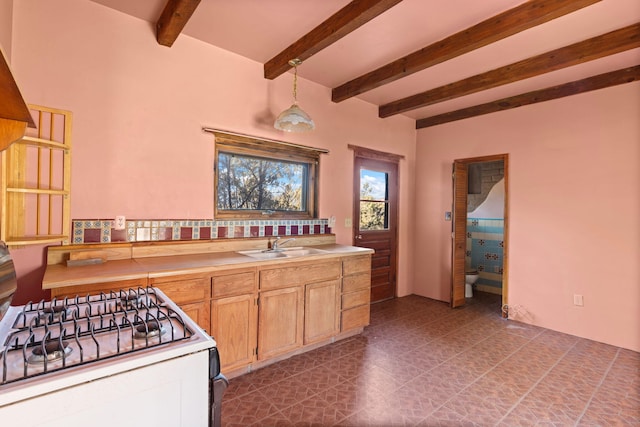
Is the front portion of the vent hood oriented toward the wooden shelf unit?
no

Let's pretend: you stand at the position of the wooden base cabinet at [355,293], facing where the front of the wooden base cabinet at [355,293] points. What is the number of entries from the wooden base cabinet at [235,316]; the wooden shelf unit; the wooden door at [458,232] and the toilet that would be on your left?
2

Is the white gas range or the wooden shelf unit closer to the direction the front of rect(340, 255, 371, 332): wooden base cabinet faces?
the white gas range

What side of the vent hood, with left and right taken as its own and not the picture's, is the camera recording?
right

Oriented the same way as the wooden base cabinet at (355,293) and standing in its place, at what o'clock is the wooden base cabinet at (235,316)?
the wooden base cabinet at (235,316) is roughly at 3 o'clock from the wooden base cabinet at (355,293).

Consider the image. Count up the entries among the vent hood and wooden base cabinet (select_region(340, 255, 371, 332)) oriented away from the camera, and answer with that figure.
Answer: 0

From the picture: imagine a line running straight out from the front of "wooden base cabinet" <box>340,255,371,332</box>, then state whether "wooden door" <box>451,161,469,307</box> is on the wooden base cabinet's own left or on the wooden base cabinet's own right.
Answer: on the wooden base cabinet's own left

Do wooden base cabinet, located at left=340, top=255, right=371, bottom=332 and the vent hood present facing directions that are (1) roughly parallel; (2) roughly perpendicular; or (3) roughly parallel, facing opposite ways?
roughly perpendicular

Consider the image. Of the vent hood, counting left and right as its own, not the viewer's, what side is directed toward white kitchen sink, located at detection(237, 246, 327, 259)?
front

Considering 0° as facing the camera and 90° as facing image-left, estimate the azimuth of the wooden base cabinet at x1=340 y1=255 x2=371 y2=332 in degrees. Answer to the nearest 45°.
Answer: approximately 315°

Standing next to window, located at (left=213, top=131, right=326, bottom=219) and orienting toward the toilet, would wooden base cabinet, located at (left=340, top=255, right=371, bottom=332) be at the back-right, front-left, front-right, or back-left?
front-right

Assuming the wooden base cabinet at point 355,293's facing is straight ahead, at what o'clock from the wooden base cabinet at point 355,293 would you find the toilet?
The toilet is roughly at 9 o'clock from the wooden base cabinet.
